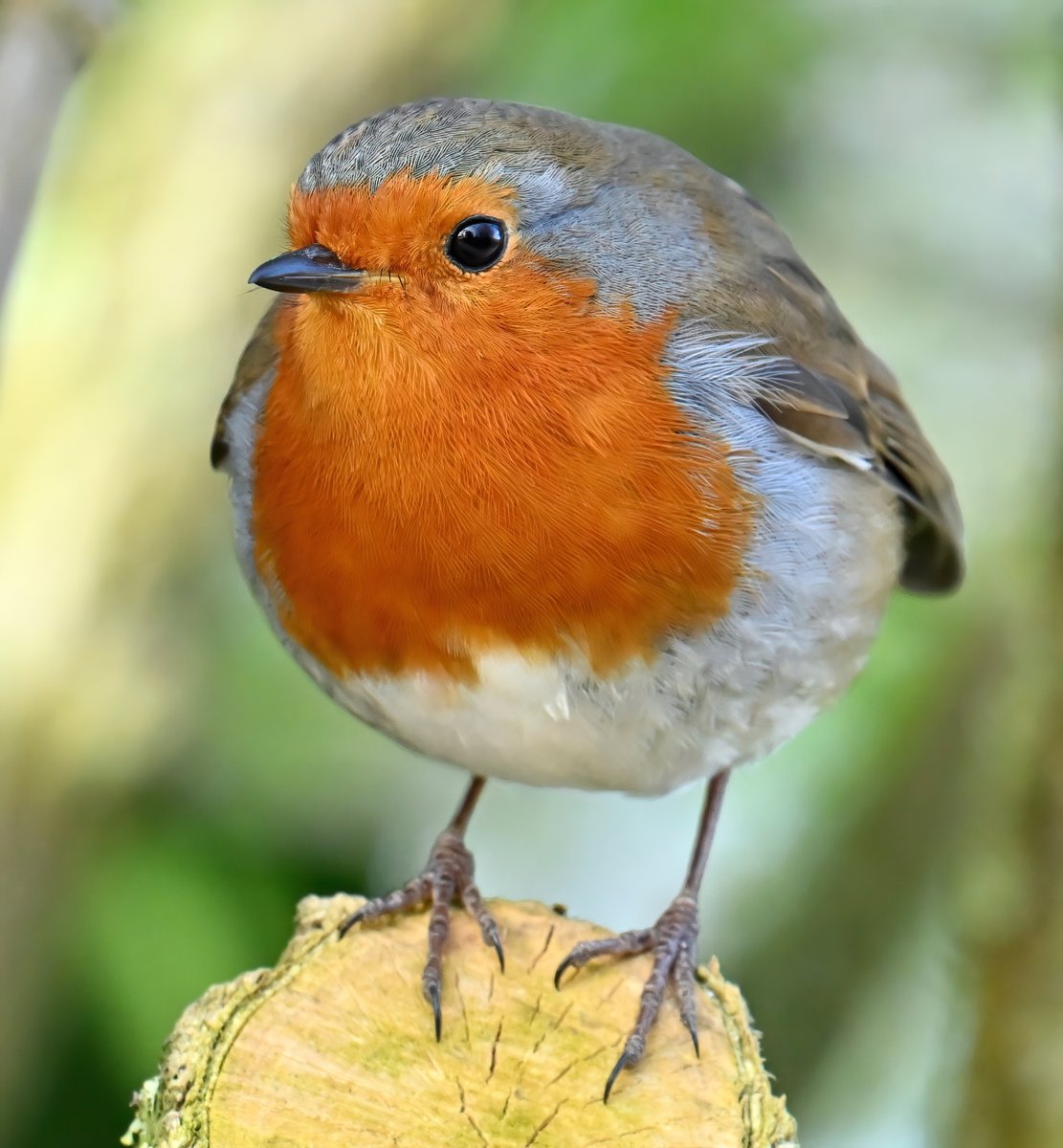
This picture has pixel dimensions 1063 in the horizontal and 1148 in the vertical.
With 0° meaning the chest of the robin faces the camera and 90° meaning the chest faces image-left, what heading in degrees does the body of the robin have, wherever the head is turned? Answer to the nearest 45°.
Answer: approximately 45°
